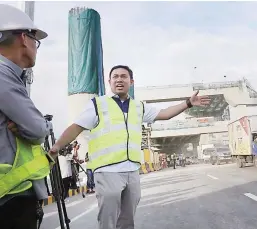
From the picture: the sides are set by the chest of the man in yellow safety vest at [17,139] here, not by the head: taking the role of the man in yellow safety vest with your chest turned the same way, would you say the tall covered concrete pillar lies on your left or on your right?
on your left

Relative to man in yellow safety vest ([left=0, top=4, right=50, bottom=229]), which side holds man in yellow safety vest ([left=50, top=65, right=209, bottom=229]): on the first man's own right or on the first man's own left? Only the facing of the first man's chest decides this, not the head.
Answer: on the first man's own left

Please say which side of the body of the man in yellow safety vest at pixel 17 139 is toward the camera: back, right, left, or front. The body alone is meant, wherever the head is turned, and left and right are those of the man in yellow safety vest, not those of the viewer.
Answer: right

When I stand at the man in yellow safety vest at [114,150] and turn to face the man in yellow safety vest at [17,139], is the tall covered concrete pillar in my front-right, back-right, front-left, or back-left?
back-right
